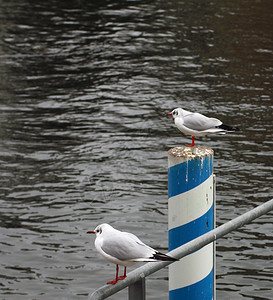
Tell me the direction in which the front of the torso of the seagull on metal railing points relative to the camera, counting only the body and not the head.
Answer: to the viewer's left

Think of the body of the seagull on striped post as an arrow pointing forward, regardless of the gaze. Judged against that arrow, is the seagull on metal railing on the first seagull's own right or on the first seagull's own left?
on the first seagull's own left

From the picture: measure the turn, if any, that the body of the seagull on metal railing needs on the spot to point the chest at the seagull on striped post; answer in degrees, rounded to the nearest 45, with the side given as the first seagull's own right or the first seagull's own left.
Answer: approximately 90° to the first seagull's own right

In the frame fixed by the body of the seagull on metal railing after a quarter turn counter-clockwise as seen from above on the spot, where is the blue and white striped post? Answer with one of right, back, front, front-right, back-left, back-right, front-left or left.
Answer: back-left

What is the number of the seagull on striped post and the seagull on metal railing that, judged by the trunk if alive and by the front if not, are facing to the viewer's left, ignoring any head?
2

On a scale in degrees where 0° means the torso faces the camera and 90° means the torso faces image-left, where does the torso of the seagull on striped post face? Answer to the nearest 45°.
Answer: approximately 90°
